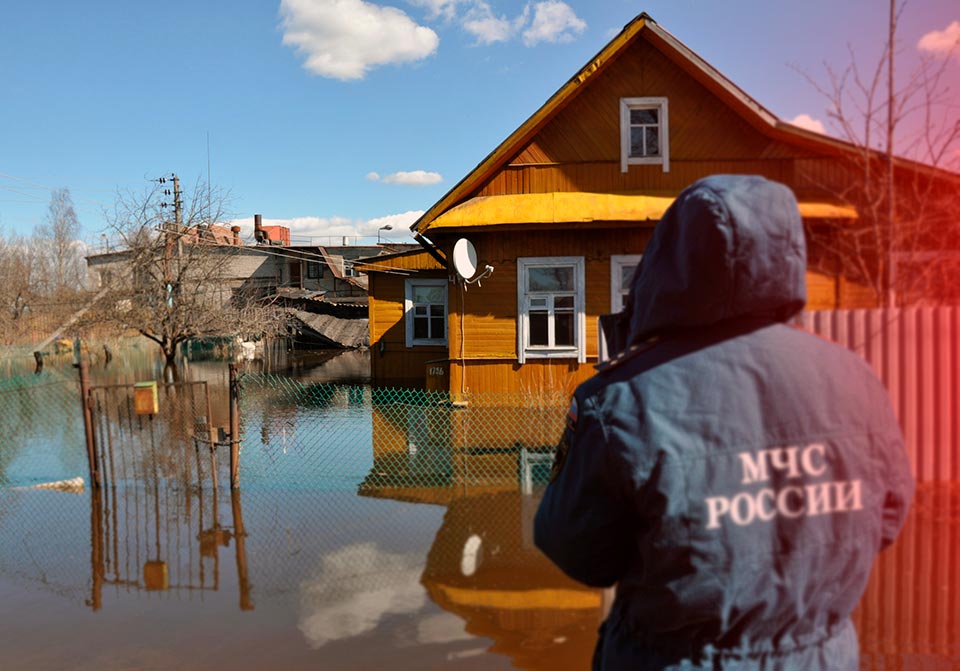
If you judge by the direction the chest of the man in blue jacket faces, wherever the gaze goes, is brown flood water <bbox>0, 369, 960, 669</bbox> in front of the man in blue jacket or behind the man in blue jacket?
in front

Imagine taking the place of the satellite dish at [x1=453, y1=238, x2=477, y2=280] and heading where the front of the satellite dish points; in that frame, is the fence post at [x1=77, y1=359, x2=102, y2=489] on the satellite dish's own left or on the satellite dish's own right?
on the satellite dish's own right

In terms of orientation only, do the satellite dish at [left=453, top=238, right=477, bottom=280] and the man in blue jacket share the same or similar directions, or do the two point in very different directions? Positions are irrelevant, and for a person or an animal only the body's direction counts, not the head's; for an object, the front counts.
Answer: very different directions

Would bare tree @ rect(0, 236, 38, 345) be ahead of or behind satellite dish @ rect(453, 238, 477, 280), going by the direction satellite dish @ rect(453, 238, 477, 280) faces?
behind

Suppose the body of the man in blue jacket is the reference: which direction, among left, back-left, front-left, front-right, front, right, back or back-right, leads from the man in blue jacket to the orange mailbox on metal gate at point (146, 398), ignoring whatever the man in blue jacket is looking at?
front

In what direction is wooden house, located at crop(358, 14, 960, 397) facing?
toward the camera

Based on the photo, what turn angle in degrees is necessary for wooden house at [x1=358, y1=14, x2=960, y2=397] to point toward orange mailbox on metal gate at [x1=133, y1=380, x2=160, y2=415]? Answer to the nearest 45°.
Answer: approximately 45° to its right

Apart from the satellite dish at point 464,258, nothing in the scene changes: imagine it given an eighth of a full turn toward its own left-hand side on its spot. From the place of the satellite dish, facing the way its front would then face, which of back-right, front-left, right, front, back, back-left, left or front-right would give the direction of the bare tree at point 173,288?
back-left

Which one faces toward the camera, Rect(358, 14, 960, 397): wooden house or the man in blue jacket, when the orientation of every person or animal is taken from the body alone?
the wooden house

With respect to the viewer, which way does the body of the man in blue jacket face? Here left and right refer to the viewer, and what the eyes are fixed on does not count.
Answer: facing away from the viewer and to the left of the viewer

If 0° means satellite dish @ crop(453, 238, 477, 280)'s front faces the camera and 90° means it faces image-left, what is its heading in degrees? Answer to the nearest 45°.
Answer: approximately 315°
